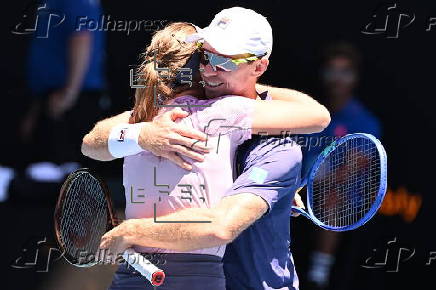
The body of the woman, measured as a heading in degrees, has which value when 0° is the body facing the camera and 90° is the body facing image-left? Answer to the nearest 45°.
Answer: approximately 225°

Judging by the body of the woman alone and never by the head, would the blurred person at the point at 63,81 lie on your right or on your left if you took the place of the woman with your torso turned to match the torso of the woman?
on your left

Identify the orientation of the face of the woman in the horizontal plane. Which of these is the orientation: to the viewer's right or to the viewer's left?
to the viewer's right
